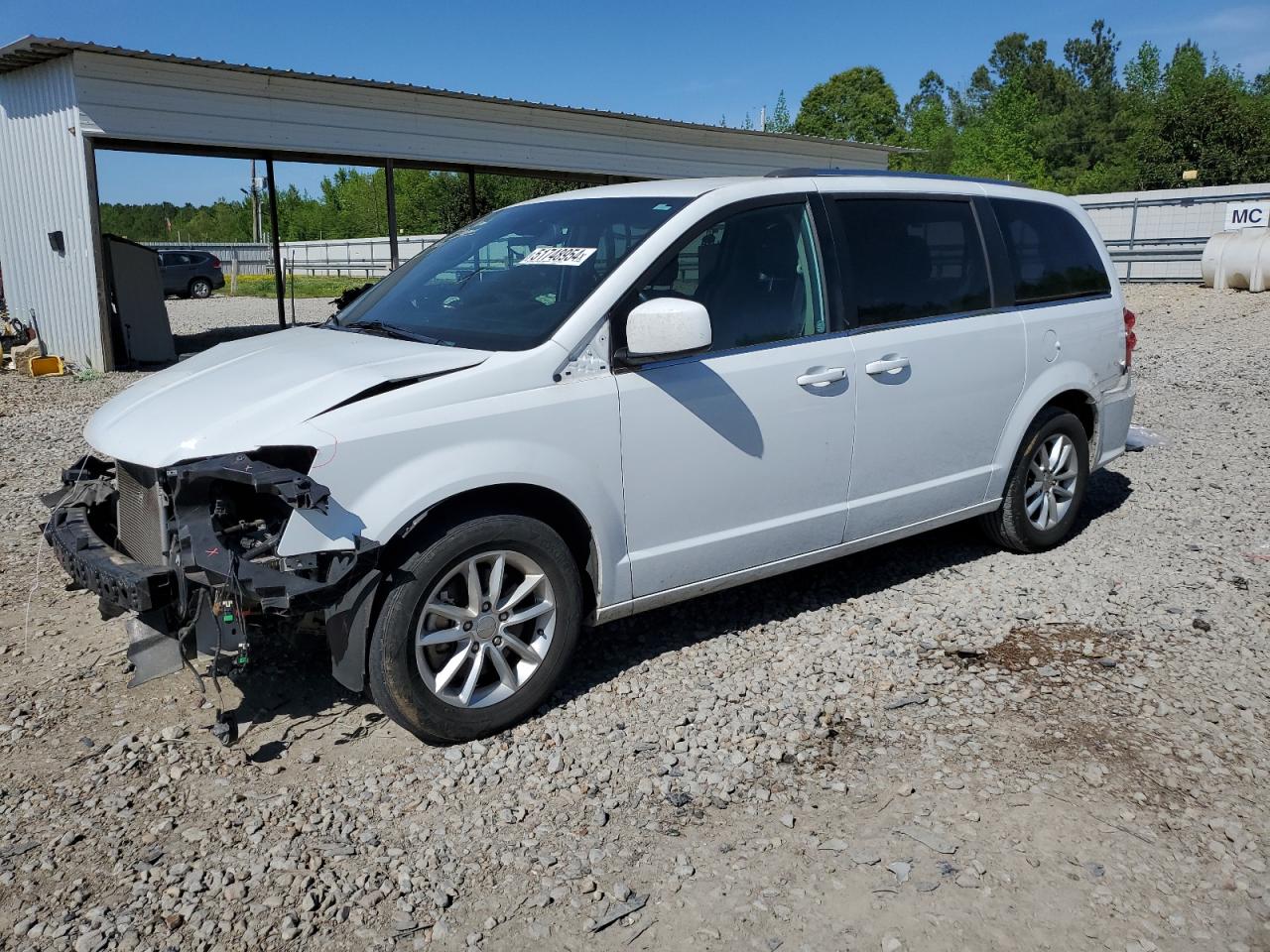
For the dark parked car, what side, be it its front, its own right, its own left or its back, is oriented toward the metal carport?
left

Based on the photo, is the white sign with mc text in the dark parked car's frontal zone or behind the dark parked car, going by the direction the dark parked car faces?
behind

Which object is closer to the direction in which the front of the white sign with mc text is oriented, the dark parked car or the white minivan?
the white minivan

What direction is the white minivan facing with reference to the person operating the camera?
facing the viewer and to the left of the viewer

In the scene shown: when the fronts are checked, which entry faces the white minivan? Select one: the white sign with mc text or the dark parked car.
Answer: the white sign with mc text

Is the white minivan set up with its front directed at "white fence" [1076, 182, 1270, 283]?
no

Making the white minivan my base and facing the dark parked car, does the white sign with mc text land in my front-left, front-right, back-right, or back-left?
front-right

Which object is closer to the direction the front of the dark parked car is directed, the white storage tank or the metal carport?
the metal carport

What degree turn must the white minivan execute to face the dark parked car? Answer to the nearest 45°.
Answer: approximately 135° to its right

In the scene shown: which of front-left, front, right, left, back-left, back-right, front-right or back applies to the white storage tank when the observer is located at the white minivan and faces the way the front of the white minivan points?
back

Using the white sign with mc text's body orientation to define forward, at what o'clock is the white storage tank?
The white storage tank is roughly at 12 o'clock from the white sign with mc text.

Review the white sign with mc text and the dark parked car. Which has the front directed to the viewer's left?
the dark parked car

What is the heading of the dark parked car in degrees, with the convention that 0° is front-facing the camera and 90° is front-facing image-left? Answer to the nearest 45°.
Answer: approximately 90°

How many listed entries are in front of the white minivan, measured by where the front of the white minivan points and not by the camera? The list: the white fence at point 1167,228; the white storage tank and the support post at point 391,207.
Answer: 0

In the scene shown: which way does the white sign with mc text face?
toward the camera

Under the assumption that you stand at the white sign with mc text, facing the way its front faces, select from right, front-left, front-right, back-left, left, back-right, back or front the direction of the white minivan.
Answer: front
